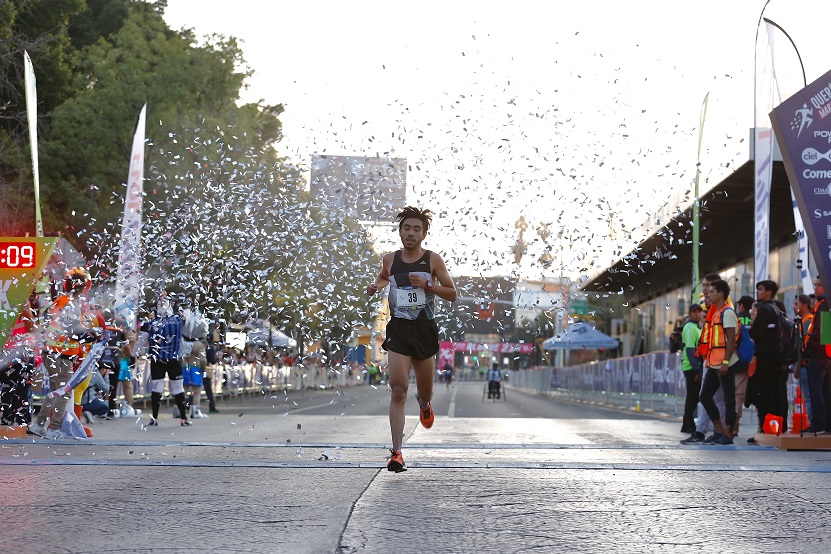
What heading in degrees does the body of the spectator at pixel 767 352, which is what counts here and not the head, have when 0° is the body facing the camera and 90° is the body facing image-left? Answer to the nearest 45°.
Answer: approximately 90°

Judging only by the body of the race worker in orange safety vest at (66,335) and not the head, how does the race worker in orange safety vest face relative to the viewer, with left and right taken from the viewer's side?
facing to the right of the viewer

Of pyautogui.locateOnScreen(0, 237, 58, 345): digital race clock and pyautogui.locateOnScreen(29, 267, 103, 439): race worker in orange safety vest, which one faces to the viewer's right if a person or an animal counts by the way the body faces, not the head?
the race worker in orange safety vest

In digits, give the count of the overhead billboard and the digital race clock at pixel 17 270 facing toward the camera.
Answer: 2

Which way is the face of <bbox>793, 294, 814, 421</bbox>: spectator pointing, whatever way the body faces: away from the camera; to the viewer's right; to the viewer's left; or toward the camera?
to the viewer's left

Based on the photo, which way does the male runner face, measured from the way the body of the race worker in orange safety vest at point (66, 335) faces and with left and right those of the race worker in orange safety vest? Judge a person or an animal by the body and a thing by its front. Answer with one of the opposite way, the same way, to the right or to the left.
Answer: to the right

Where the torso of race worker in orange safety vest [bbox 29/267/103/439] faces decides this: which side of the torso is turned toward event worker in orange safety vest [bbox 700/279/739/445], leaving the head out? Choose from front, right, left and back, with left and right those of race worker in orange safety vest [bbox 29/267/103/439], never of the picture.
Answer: front

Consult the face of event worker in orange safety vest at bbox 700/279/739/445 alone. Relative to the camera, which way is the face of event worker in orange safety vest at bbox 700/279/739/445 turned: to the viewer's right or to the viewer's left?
to the viewer's left

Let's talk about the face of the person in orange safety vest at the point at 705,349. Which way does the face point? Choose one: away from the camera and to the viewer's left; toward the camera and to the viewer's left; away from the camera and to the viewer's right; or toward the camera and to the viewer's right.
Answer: toward the camera and to the viewer's left
